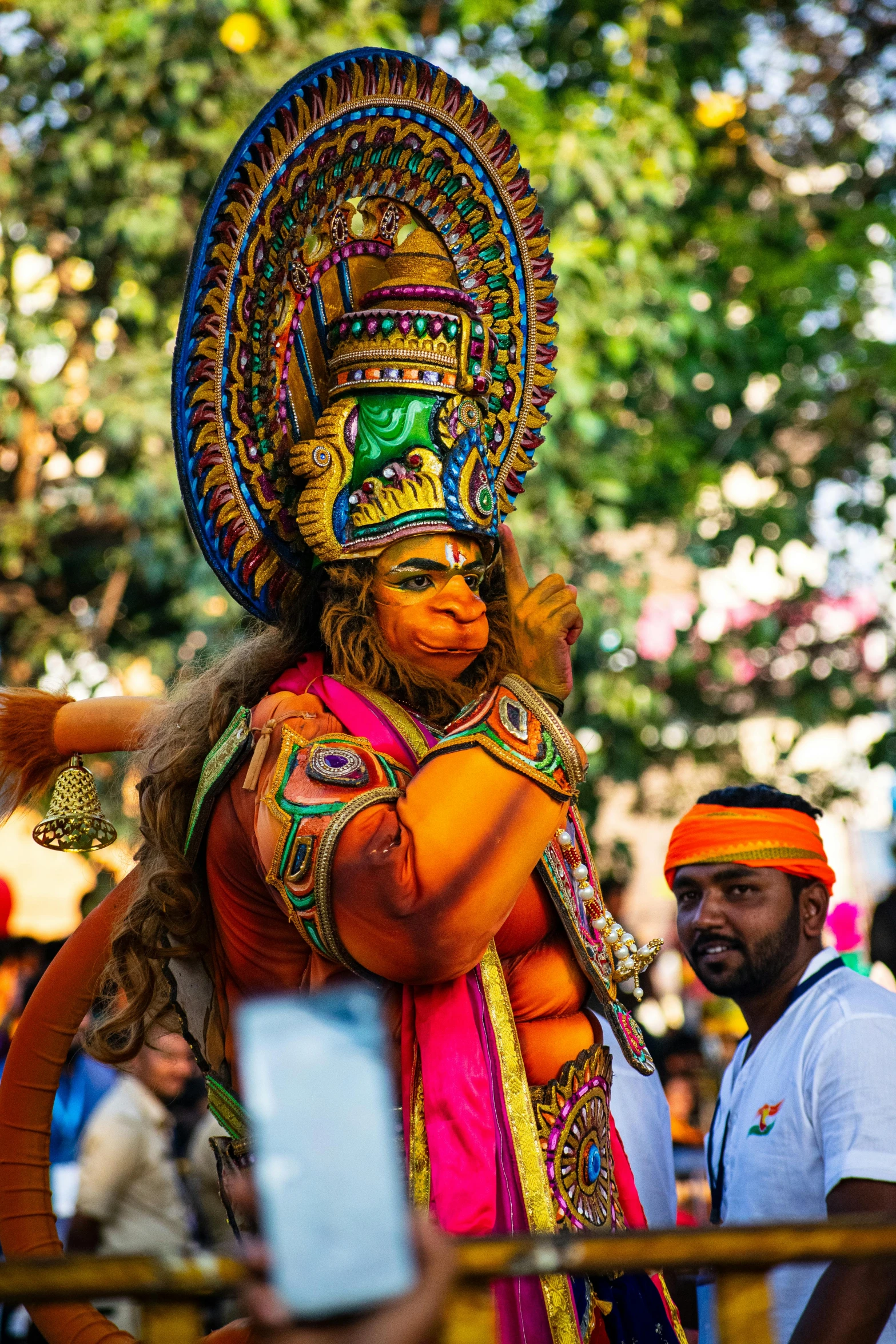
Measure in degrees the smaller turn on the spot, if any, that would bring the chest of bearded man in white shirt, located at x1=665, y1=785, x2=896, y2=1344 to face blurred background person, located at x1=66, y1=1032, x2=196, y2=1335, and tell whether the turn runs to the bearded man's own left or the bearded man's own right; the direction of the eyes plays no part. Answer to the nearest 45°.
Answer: approximately 90° to the bearded man's own right

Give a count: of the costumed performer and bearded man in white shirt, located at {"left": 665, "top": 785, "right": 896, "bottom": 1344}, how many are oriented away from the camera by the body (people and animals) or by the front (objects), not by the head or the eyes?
0

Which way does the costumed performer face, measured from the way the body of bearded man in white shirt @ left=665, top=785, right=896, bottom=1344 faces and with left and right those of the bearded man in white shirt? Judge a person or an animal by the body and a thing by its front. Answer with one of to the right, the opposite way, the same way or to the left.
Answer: to the left

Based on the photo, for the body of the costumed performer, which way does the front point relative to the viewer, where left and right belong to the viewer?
facing the viewer and to the right of the viewer

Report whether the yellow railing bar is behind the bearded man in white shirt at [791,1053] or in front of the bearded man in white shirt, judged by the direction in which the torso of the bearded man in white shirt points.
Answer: in front

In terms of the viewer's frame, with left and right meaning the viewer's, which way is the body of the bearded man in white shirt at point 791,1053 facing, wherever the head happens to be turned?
facing the viewer and to the left of the viewer

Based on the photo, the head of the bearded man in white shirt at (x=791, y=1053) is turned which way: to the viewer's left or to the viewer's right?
to the viewer's left

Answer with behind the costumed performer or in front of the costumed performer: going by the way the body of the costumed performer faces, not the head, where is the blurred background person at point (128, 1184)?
behind

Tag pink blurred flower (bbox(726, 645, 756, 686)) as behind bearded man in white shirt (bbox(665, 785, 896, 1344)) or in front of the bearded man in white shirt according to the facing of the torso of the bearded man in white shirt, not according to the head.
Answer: behind

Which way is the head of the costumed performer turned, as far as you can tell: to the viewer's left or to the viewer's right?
to the viewer's right
